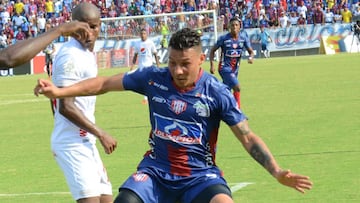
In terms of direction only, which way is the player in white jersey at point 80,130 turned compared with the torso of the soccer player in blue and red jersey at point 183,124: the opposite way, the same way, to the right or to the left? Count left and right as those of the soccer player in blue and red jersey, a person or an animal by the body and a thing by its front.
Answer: to the left

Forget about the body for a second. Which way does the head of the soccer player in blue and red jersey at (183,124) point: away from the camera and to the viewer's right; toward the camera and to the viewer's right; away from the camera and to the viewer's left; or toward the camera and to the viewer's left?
toward the camera and to the viewer's left

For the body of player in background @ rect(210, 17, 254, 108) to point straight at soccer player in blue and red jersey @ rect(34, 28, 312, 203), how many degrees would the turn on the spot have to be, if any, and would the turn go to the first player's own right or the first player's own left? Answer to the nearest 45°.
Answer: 0° — they already face them

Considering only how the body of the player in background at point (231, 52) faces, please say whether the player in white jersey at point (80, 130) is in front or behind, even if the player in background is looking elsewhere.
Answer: in front

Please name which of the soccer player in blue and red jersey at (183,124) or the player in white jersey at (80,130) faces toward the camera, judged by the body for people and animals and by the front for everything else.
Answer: the soccer player in blue and red jersey

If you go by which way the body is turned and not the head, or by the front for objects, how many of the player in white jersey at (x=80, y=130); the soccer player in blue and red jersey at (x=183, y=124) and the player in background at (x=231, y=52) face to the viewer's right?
1

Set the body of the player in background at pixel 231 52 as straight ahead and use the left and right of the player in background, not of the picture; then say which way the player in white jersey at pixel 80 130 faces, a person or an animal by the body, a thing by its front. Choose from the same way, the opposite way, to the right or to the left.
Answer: to the left

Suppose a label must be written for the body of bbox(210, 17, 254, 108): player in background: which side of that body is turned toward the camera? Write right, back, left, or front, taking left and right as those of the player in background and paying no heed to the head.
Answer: front

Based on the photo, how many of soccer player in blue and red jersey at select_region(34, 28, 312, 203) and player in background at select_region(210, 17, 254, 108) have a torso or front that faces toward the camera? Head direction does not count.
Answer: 2

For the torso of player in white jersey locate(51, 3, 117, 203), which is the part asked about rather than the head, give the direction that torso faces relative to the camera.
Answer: to the viewer's right

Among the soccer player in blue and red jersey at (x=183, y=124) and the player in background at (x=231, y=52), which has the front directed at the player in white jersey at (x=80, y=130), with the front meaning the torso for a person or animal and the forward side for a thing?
the player in background

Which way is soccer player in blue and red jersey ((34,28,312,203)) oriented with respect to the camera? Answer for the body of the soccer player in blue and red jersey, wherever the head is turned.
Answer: toward the camera
